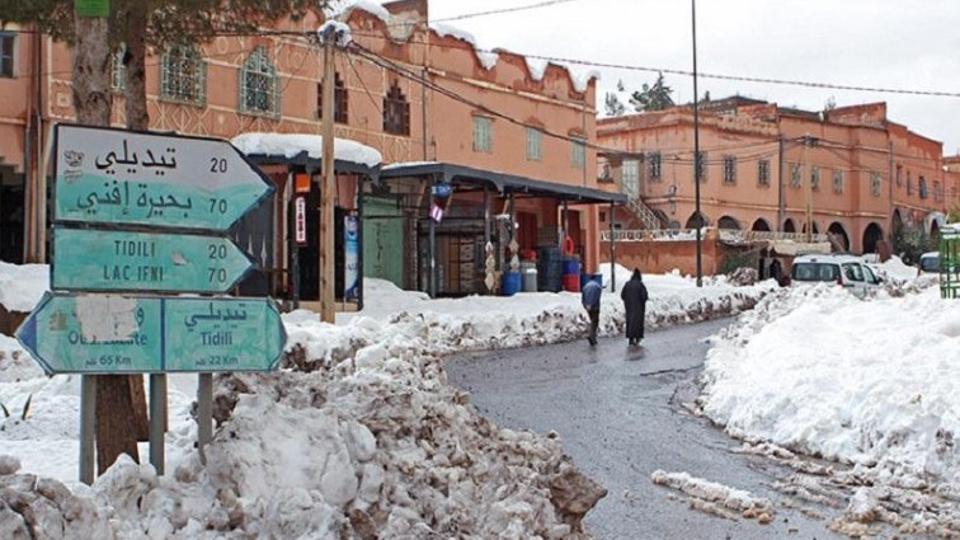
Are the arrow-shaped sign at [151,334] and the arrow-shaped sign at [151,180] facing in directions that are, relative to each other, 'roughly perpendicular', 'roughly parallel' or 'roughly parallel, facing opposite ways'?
roughly parallel

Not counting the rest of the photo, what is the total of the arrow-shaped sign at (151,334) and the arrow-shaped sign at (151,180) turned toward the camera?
2

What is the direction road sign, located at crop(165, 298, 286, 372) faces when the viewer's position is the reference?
facing the viewer

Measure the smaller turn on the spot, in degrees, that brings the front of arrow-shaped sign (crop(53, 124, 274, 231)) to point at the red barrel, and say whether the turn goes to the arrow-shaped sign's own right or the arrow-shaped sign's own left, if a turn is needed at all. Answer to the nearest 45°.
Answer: approximately 135° to the arrow-shaped sign's own left

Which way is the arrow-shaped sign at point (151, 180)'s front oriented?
toward the camera

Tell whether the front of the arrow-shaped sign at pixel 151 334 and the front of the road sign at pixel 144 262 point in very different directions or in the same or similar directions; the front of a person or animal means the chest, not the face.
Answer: same or similar directions

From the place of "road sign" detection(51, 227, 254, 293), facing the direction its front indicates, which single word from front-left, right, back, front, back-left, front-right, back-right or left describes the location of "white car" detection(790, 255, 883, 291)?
back-left

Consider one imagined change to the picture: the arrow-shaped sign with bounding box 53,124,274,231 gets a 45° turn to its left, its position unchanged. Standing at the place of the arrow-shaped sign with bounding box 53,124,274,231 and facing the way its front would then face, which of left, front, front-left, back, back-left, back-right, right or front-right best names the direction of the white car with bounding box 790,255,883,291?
left

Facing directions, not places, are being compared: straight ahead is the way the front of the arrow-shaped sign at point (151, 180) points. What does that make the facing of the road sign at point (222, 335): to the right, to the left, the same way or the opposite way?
the same way

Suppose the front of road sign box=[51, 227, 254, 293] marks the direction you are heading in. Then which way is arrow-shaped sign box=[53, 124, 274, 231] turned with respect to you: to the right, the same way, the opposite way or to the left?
the same way

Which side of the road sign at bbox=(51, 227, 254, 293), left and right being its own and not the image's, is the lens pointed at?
front

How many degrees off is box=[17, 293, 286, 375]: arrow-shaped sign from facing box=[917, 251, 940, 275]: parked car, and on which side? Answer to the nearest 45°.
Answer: approximately 135° to its left

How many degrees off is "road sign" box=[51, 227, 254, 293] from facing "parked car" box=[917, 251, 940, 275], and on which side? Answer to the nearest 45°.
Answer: approximately 135° to its left
